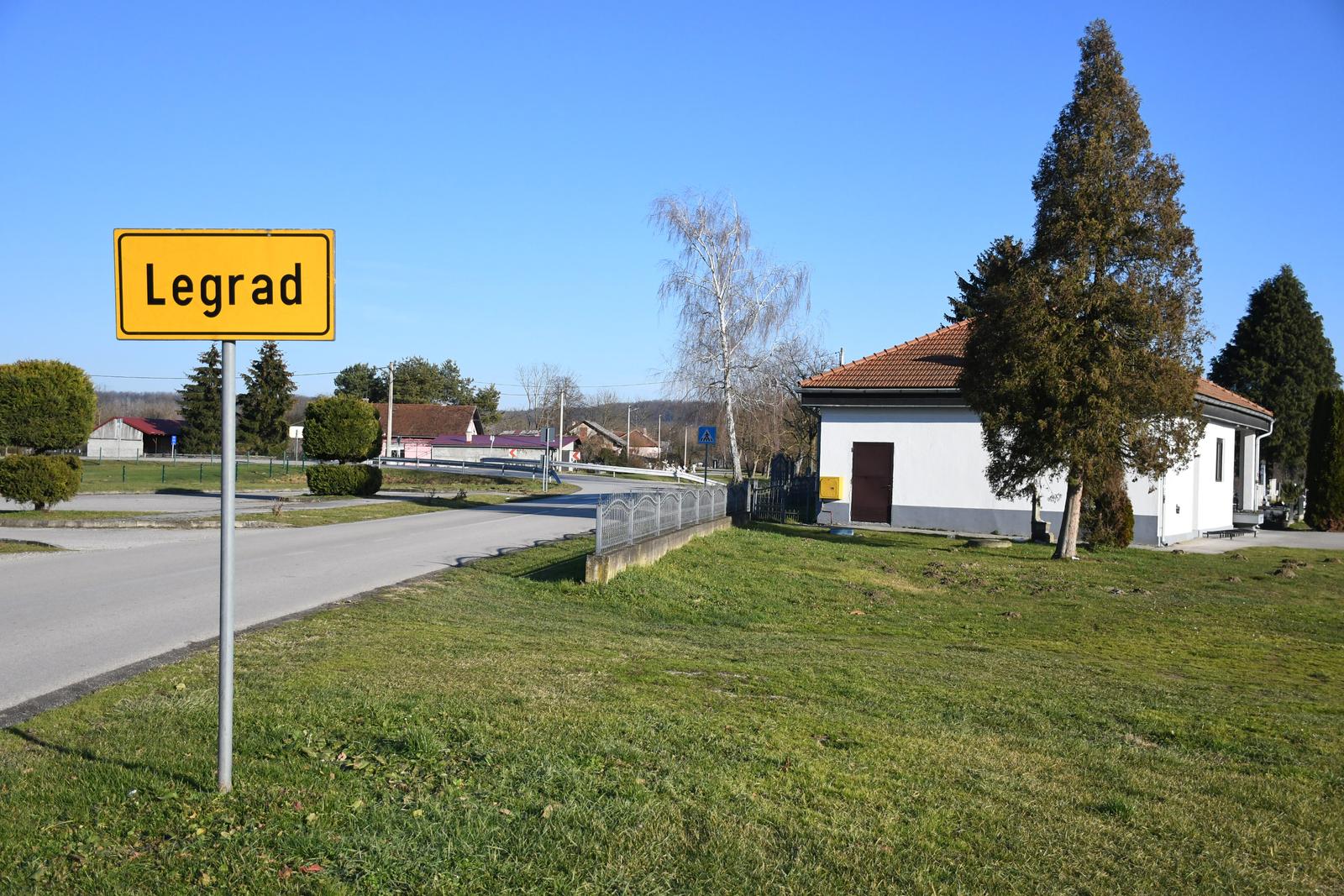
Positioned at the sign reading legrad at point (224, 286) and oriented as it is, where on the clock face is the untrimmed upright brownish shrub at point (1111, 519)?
The untrimmed upright brownish shrub is roughly at 8 o'clock from the sign reading legrad.

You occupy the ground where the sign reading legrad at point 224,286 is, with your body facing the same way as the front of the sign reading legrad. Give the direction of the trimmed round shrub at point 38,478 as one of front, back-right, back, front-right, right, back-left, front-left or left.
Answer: back

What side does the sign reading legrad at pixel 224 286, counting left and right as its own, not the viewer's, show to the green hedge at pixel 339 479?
back

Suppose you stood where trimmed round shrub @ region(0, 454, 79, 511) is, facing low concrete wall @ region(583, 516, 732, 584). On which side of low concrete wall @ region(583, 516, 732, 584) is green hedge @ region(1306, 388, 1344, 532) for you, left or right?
left

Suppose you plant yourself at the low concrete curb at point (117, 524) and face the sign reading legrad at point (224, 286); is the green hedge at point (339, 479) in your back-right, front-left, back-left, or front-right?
back-left

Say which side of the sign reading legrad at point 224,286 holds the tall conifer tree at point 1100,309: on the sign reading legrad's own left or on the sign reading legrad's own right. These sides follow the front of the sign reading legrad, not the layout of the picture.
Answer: on the sign reading legrad's own left

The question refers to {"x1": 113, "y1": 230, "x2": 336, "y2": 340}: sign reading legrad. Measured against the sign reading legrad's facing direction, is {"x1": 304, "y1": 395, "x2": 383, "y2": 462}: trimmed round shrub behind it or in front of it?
behind

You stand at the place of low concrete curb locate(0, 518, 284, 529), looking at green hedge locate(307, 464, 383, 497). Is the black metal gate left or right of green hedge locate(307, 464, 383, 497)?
right

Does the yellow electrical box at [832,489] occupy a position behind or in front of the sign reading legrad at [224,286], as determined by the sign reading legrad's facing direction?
behind

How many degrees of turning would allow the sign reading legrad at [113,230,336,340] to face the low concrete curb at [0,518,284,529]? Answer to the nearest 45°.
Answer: approximately 180°

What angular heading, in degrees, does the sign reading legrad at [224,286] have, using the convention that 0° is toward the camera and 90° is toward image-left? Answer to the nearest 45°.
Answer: approximately 0°

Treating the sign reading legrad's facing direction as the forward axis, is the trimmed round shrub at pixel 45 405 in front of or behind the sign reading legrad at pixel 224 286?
behind

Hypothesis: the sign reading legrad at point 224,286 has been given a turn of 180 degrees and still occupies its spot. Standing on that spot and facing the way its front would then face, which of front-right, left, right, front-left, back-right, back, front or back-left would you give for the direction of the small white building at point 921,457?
front-right
